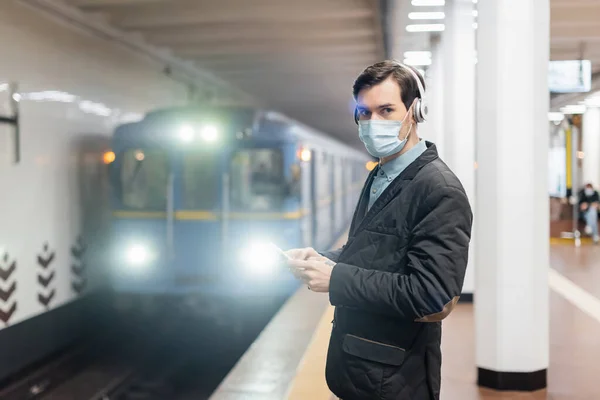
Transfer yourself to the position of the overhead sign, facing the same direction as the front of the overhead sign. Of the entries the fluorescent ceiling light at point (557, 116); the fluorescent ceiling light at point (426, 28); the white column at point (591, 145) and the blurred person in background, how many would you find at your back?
3

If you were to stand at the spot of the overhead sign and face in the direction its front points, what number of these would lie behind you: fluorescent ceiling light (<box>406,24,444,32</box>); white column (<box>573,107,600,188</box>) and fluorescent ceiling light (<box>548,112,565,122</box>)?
2

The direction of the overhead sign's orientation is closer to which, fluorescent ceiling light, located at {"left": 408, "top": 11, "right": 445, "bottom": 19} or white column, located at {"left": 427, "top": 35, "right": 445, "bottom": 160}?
the fluorescent ceiling light

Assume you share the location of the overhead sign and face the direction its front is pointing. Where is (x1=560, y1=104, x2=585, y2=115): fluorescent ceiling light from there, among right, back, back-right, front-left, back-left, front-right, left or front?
back

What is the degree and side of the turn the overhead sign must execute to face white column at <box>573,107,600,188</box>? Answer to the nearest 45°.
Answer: approximately 180°

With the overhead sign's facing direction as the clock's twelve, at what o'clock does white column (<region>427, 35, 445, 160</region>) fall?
The white column is roughly at 2 o'clock from the overhead sign.

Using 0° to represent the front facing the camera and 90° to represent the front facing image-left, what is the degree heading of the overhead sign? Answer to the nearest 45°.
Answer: approximately 0°

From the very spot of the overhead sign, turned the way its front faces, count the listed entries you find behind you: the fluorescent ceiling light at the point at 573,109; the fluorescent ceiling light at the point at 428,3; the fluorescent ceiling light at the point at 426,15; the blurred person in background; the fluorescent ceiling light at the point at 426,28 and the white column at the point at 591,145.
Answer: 3

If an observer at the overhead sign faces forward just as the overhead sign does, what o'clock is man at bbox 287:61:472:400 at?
The man is roughly at 12 o'clock from the overhead sign.

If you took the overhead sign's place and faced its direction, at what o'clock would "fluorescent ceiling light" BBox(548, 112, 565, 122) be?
The fluorescent ceiling light is roughly at 6 o'clock from the overhead sign.

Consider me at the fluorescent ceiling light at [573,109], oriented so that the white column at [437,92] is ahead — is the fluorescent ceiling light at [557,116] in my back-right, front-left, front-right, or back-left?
back-right

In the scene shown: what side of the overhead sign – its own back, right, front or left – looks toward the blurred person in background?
back

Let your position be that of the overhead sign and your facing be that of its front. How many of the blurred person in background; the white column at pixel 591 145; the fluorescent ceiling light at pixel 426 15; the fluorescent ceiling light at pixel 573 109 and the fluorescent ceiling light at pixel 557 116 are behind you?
4
